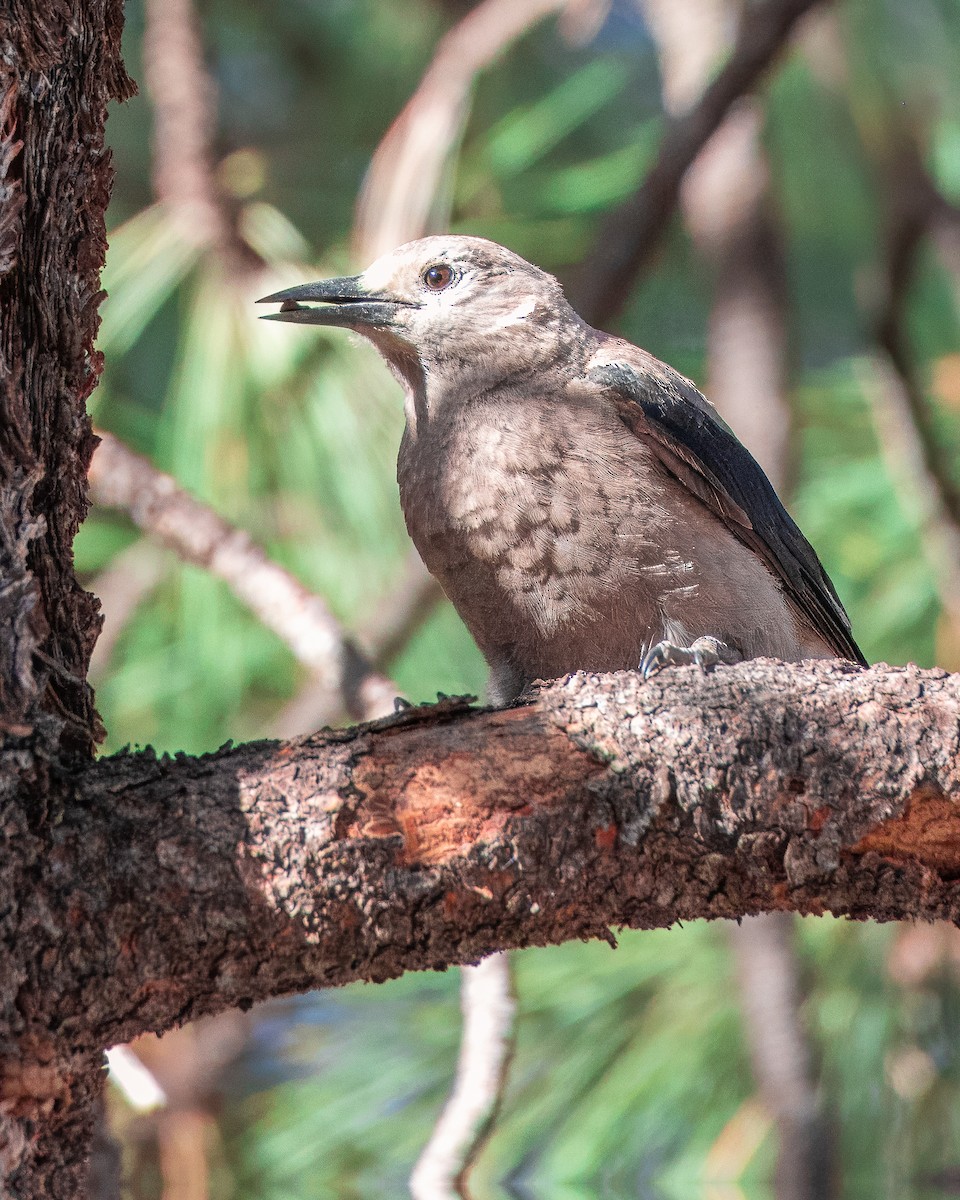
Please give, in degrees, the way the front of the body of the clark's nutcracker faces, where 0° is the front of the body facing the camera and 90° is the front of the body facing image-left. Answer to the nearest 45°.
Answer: approximately 45°

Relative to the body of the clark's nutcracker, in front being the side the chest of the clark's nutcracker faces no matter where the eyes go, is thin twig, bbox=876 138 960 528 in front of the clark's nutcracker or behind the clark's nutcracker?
behind

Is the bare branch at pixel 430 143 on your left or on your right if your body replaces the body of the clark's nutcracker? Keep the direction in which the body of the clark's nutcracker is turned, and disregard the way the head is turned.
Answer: on your right

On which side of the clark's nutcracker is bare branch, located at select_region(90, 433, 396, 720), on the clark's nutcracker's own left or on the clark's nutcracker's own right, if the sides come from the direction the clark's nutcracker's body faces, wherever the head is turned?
on the clark's nutcracker's own right

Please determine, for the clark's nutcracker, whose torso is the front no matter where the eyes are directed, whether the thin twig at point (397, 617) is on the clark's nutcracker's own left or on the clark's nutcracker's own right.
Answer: on the clark's nutcracker's own right

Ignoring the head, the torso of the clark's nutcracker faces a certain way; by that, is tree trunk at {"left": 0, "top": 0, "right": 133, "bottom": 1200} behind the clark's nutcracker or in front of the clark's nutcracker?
in front

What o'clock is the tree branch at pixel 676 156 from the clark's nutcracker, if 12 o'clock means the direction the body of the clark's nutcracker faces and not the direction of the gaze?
The tree branch is roughly at 5 o'clock from the clark's nutcracker.
